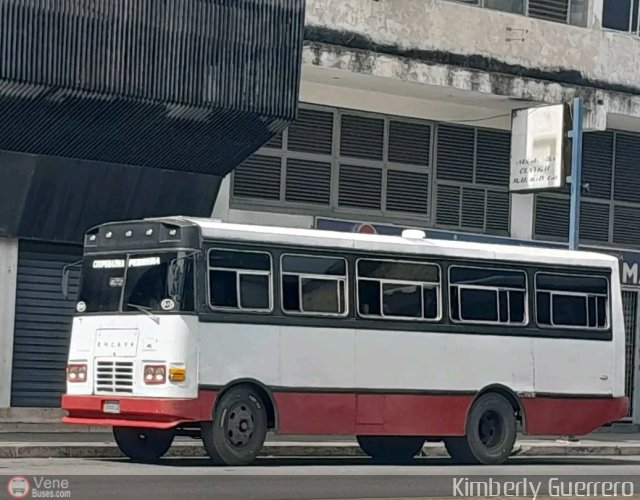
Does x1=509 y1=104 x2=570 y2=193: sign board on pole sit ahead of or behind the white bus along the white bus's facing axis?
behind

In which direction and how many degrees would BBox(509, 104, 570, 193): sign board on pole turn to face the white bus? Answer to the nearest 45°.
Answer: approximately 45° to its left

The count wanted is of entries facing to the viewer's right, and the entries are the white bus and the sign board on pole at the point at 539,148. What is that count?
0

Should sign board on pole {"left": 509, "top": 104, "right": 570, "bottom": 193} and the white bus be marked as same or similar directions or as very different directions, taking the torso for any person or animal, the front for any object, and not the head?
same or similar directions

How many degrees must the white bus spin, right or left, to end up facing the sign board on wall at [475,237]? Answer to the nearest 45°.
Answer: approximately 135° to its right

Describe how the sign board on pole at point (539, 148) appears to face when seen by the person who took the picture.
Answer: facing the viewer and to the left of the viewer
